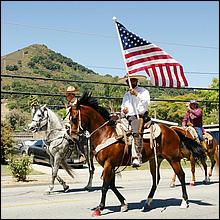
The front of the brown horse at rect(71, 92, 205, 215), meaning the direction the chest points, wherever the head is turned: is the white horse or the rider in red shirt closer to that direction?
the white horse

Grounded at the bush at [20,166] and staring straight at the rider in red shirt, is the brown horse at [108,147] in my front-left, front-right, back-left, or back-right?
front-right

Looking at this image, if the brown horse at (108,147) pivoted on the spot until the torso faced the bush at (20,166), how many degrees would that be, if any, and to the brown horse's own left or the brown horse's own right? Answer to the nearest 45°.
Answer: approximately 45° to the brown horse's own right

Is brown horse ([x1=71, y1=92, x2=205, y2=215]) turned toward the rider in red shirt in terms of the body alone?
no

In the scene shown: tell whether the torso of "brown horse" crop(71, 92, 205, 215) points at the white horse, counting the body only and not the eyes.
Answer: no

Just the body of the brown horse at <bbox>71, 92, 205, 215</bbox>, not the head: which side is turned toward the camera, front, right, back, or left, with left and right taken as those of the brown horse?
left

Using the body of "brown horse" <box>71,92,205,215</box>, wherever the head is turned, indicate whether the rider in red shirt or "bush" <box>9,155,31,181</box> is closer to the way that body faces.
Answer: the bush
